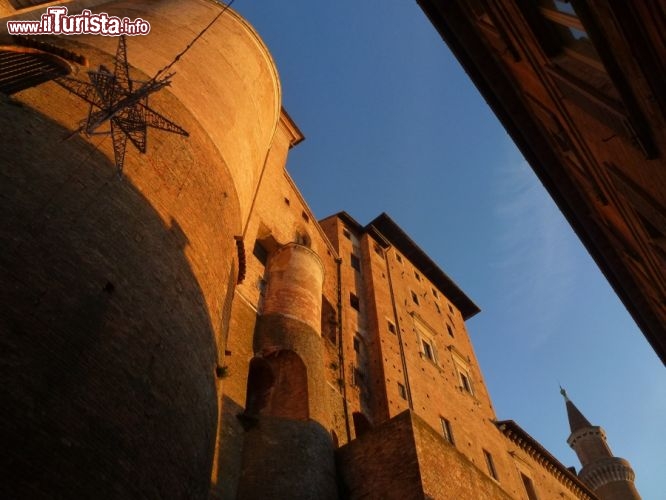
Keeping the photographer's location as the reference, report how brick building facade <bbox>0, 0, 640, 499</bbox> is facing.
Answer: facing the viewer and to the right of the viewer
